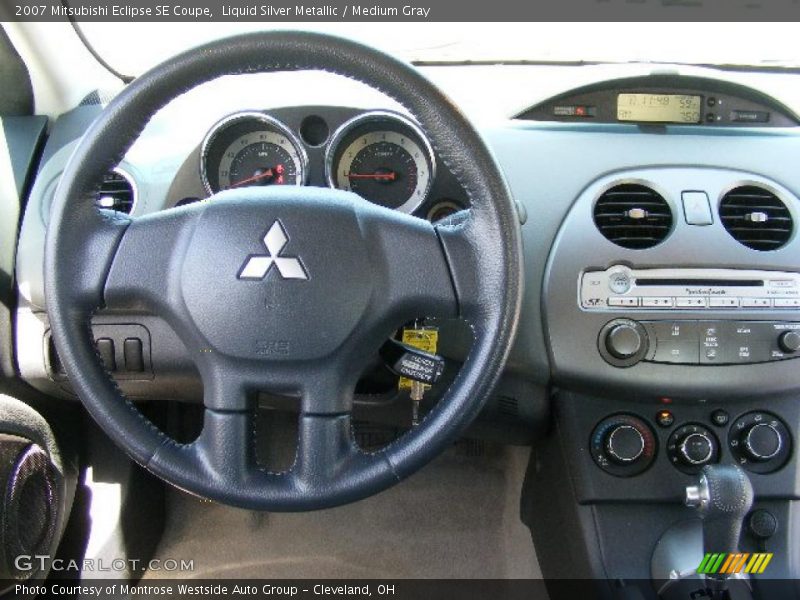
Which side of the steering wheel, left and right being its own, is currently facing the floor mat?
back

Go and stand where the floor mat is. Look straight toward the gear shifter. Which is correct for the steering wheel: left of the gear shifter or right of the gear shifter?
right

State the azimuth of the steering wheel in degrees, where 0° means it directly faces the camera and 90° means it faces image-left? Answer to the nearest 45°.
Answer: approximately 0°

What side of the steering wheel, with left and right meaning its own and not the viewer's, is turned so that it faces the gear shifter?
left
